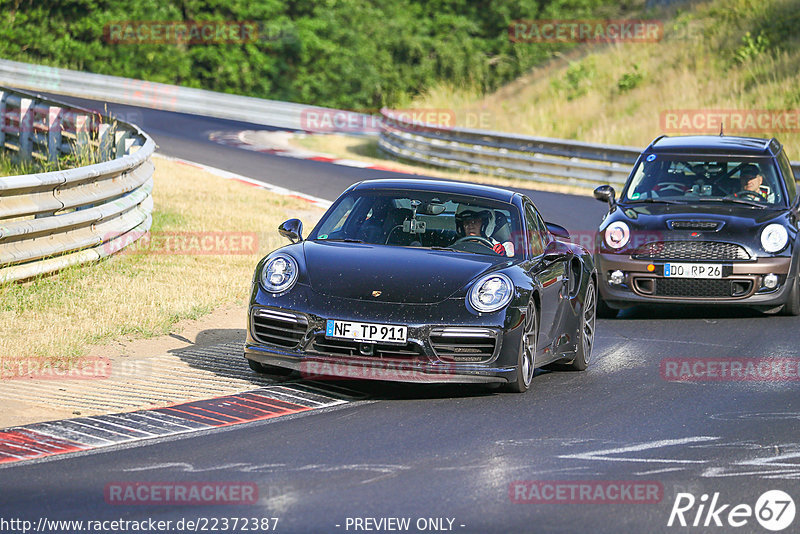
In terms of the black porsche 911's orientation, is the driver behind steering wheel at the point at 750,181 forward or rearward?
rearward

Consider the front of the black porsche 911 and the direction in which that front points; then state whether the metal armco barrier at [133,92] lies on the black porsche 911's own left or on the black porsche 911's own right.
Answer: on the black porsche 911's own right

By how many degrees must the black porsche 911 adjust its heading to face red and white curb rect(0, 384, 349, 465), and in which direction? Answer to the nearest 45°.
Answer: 0° — it already faces it

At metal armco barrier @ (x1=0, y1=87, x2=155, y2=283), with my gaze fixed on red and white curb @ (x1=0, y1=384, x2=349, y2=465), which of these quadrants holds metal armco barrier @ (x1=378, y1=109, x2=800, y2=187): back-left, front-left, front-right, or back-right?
back-left

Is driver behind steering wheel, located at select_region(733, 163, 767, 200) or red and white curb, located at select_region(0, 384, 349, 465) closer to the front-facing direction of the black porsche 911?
the red and white curb

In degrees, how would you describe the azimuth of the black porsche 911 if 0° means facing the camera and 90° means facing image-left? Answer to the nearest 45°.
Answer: approximately 45°

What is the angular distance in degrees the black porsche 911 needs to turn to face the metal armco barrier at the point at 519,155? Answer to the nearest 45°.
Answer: approximately 135° to its right

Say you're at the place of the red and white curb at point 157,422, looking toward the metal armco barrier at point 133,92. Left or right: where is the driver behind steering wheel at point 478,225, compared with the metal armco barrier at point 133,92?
right
